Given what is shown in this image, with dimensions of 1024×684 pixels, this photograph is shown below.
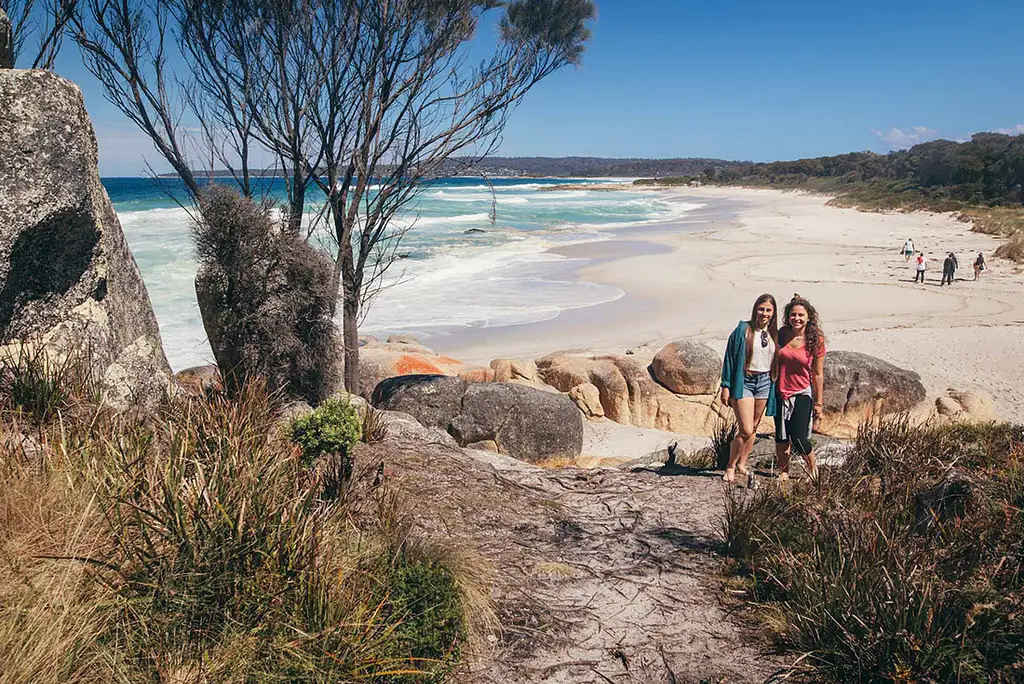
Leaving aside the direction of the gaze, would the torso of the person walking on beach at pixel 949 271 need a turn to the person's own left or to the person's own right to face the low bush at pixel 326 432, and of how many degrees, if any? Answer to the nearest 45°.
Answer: approximately 180°

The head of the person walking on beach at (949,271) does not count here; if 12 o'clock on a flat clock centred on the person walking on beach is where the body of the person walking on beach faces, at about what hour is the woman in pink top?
The woman in pink top is roughly at 6 o'clock from the person walking on beach.

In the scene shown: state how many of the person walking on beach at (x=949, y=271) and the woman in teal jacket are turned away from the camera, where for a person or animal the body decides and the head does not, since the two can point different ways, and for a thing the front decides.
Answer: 1

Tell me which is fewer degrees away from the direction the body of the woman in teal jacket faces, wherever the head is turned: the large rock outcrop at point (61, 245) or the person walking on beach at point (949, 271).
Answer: the large rock outcrop

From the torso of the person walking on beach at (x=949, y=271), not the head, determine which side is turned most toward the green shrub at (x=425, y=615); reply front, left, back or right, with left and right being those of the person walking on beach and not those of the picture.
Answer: back

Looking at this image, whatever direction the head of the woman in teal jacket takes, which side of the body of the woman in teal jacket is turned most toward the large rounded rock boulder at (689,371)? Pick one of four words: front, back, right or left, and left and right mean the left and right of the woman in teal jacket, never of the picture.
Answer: back

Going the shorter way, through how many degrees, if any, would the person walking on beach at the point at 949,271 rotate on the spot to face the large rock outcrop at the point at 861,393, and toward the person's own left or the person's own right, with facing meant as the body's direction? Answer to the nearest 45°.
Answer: approximately 180°

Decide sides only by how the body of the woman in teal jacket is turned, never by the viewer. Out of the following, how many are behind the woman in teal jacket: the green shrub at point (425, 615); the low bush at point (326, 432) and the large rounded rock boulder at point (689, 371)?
1

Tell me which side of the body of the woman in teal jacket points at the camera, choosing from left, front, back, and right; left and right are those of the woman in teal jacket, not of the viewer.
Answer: front

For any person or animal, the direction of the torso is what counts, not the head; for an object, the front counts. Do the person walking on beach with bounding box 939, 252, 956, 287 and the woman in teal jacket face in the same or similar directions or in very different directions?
very different directions

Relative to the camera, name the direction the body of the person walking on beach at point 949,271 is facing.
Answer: away from the camera
